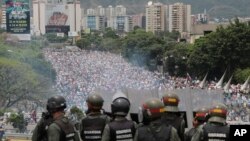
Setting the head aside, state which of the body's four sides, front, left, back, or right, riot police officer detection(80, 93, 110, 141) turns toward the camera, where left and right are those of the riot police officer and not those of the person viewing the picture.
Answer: back

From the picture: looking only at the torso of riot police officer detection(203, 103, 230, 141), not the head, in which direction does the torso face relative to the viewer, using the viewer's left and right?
facing away from the viewer

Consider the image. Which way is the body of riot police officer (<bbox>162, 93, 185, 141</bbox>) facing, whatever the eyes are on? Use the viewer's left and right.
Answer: facing away from the viewer

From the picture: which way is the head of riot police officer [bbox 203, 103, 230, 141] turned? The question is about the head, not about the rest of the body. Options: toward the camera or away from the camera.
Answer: away from the camera

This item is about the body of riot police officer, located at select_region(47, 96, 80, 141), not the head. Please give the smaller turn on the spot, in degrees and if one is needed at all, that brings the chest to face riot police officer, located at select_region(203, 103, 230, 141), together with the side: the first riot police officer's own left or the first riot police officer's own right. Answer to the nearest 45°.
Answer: approximately 135° to the first riot police officer's own right

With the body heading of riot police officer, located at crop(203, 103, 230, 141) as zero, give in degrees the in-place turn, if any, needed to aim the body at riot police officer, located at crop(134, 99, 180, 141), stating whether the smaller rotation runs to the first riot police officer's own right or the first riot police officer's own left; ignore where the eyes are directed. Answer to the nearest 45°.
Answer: approximately 135° to the first riot police officer's own left

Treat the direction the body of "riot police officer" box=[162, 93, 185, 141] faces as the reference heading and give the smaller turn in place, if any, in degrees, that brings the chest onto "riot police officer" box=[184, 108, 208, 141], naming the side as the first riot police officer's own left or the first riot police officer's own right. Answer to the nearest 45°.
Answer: approximately 45° to the first riot police officer's own right

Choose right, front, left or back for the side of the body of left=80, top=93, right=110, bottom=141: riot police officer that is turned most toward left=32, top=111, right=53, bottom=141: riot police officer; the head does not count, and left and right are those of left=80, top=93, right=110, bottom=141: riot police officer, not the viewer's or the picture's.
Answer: left

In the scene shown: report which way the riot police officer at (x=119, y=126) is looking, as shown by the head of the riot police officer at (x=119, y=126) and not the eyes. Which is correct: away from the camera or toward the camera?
away from the camera
